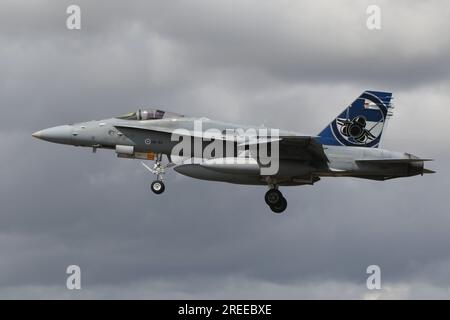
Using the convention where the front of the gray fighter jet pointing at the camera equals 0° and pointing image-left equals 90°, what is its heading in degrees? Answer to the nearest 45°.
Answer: approximately 90°
